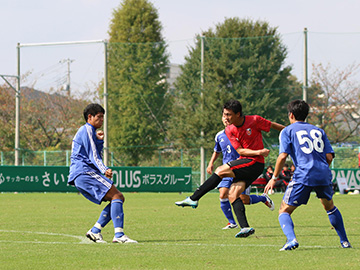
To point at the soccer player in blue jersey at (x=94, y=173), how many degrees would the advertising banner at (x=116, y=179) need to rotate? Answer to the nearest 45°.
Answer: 0° — it already faces them

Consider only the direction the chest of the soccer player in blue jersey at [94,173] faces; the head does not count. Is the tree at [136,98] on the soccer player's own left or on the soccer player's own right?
on the soccer player's own left

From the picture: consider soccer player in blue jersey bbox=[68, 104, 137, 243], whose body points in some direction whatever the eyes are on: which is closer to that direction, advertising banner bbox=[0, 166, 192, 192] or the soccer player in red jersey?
the soccer player in red jersey

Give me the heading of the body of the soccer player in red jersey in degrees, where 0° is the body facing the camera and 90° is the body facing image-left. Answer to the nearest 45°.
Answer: approximately 45°

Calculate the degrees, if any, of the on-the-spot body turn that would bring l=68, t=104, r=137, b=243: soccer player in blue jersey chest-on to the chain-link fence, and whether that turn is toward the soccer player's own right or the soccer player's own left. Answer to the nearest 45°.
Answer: approximately 90° to the soccer player's own left

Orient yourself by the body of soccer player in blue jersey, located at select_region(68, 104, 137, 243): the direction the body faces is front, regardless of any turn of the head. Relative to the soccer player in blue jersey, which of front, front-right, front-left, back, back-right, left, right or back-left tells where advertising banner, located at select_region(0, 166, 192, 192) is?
left

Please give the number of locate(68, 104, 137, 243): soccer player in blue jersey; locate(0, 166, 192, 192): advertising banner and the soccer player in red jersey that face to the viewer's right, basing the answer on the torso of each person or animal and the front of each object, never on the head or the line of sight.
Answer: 1

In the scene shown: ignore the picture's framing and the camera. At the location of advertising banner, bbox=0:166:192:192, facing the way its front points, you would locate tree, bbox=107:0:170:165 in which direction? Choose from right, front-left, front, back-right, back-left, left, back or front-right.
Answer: back

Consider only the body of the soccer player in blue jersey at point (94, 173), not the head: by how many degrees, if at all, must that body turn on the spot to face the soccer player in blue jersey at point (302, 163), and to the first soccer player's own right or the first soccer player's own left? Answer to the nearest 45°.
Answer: approximately 45° to the first soccer player's own right

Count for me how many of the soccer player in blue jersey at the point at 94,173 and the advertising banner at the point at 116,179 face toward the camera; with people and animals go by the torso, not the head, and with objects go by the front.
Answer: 1

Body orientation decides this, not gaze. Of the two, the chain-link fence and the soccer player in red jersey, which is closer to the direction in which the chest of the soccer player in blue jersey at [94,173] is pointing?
the soccer player in red jersey

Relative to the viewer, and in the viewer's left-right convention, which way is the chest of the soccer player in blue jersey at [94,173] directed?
facing to the right of the viewer

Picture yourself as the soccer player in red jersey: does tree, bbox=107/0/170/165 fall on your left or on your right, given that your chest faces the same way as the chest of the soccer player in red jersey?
on your right

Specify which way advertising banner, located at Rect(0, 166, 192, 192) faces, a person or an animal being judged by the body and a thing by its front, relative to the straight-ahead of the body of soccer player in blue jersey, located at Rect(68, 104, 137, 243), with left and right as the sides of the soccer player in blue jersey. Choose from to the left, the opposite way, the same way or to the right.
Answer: to the right

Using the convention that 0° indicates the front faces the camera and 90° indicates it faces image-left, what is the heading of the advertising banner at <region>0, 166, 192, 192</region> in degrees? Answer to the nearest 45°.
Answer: approximately 0°
